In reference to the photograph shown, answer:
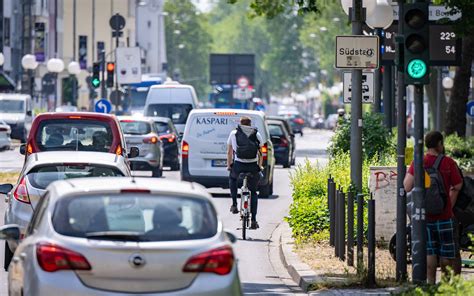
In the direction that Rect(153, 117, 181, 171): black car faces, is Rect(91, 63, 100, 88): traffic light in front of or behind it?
in front

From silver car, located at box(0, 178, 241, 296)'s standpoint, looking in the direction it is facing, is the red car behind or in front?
in front

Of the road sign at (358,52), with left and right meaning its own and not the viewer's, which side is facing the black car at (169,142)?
back

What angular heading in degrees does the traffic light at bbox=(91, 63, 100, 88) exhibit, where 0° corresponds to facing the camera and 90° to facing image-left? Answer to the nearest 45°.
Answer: approximately 0°

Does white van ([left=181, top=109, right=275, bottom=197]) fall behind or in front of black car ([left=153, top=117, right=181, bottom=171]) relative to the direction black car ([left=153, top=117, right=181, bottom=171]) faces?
behind

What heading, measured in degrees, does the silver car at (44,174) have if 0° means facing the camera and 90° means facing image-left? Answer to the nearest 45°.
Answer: approximately 180°

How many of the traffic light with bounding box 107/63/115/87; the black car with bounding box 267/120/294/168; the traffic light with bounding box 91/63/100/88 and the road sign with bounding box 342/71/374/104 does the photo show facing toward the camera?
3

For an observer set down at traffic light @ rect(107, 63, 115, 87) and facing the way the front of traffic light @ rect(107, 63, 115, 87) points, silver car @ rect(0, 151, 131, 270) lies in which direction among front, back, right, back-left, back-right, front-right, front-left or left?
front

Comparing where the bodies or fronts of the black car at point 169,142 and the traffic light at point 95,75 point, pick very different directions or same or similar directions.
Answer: very different directions

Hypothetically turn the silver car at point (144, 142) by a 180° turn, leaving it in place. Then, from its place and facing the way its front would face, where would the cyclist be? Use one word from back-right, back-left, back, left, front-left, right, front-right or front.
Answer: front

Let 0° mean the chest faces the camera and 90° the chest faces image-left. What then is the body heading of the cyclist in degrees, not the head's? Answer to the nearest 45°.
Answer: approximately 180°

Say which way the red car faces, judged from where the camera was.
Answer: facing away from the viewer

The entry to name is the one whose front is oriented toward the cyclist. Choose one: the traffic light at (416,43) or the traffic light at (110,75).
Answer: the traffic light at (110,75)

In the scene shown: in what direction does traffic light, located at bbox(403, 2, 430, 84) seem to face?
toward the camera

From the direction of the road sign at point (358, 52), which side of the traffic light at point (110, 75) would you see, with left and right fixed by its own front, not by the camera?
front

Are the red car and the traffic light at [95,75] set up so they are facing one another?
yes
